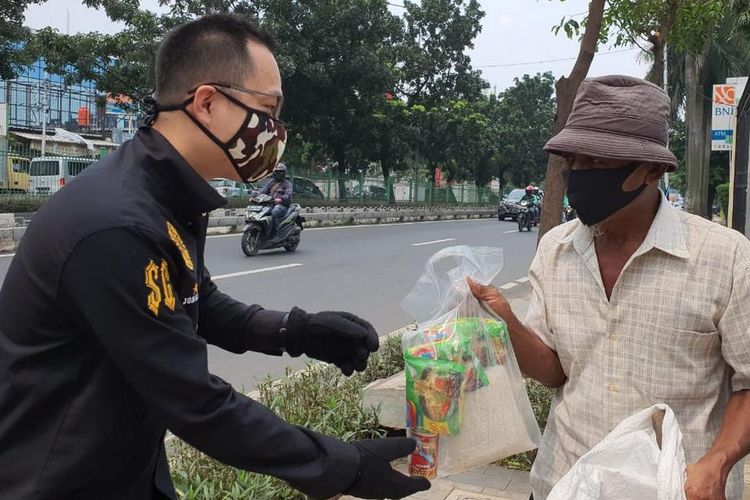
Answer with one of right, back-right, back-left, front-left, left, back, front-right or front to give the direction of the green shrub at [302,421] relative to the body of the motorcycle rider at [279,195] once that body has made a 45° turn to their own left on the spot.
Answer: front

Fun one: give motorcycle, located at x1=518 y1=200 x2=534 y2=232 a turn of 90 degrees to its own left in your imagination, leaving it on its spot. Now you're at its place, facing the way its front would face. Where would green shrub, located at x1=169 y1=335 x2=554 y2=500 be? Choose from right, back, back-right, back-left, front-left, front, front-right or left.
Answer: front-right

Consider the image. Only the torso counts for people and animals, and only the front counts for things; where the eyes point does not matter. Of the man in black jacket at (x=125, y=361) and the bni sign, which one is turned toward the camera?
the bni sign

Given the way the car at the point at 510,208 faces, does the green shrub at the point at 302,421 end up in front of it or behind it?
in front

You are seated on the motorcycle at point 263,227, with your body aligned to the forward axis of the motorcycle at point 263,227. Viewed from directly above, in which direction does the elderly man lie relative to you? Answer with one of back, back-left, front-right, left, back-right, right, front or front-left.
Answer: front-left

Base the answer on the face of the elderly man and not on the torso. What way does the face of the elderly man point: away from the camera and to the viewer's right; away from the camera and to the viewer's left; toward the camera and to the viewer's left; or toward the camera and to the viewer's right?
toward the camera and to the viewer's left

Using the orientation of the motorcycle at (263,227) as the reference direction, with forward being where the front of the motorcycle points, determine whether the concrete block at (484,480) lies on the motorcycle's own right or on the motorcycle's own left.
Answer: on the motorcycle's own left

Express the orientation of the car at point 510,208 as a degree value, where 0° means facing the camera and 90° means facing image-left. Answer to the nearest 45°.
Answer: approximately 45°

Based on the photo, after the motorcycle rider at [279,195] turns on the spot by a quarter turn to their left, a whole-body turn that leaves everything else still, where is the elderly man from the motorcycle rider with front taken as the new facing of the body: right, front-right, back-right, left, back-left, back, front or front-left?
front-right

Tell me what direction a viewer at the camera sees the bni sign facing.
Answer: facing the viewer

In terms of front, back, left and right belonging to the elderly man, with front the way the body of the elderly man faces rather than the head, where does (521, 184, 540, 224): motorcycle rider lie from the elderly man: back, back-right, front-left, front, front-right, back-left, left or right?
back-right

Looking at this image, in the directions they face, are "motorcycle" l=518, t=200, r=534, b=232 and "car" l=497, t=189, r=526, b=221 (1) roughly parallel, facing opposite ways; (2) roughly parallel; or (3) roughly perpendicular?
roughly parallel

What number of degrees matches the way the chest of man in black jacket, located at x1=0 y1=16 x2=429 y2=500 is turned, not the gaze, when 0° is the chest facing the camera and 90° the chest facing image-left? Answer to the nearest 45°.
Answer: approximately 270°
